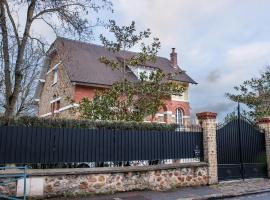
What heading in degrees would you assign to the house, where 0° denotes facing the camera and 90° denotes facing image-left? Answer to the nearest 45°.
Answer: approximately 315°

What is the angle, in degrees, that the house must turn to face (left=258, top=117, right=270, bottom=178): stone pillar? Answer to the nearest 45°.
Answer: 0° — it already faces it

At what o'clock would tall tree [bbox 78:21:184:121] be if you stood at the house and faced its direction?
The tall tree is roughly at 1 o'clock from the house.
